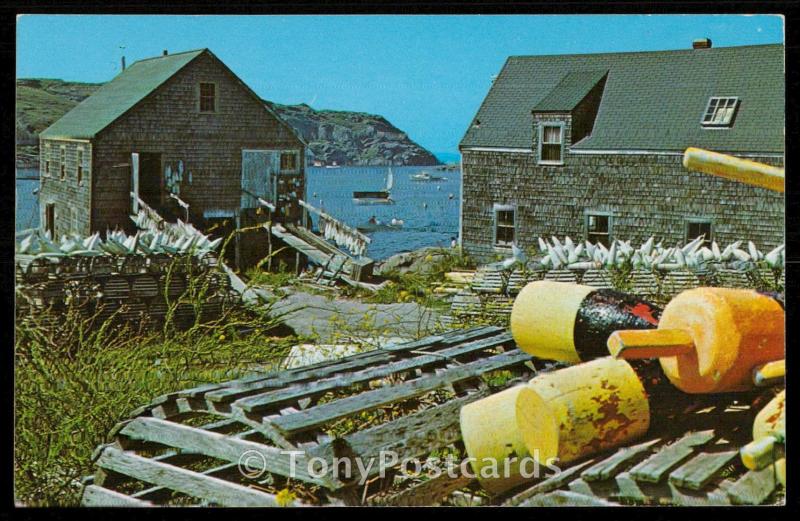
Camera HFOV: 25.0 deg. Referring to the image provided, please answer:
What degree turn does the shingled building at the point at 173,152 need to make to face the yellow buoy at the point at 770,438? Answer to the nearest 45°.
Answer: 0° — it already faces it

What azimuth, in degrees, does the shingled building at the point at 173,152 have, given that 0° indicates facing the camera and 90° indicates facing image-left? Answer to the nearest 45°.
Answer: approximately 315°

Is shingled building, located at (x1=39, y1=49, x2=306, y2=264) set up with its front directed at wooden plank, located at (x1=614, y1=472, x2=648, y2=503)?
yes
